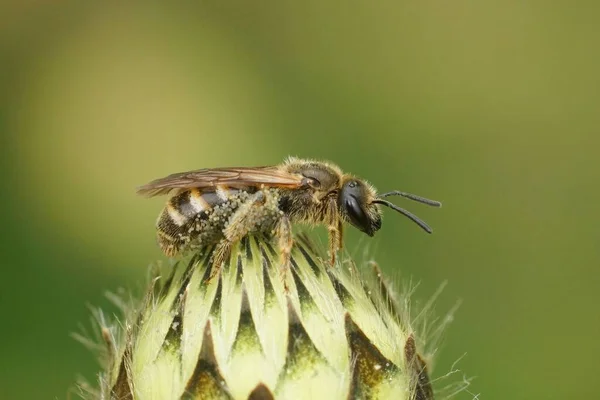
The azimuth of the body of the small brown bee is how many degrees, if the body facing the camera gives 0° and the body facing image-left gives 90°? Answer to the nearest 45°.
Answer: approximately 270°
